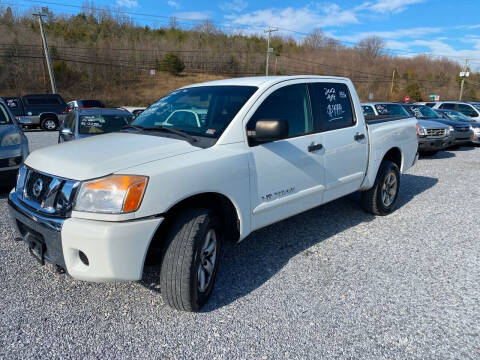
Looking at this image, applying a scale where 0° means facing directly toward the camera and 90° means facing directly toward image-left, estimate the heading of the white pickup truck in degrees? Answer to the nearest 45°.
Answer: approximately 45°

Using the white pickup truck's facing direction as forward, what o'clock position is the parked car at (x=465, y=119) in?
The parked car is roughly at 6 o'clock from the white pickup truck.

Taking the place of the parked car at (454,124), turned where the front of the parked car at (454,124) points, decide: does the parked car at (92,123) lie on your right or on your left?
on your right

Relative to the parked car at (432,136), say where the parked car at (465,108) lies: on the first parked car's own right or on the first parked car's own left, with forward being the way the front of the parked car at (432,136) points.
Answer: on the first parked car's own left
